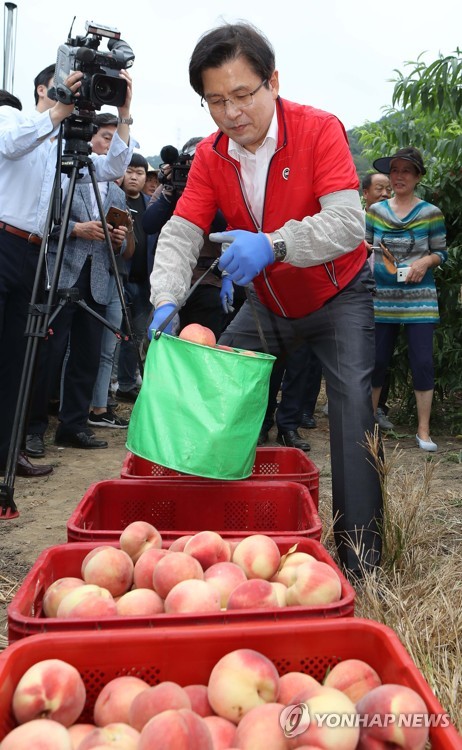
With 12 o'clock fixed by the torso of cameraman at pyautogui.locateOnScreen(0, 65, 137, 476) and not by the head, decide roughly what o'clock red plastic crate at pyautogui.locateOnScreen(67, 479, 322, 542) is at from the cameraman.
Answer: The red plastic crate is roughly at 1 o'clock from the cameraman.

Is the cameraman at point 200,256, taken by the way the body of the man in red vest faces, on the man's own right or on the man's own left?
on the man's own right

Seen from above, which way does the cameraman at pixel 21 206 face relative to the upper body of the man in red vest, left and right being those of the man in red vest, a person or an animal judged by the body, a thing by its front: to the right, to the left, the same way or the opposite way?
to the left

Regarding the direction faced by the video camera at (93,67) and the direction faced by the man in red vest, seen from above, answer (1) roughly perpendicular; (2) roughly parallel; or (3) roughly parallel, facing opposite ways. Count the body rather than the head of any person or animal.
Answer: roughly perpendicular

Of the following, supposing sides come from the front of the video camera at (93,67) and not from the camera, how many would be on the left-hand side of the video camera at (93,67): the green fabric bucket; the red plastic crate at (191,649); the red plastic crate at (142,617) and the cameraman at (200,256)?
1

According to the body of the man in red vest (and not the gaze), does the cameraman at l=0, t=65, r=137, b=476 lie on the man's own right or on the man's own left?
on the man's own right

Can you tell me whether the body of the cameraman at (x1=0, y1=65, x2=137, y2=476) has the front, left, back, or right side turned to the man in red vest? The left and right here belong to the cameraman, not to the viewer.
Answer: front

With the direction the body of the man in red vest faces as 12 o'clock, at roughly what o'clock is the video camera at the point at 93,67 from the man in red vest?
The video camera is roughly at 3 o'clock from the man in red vest.

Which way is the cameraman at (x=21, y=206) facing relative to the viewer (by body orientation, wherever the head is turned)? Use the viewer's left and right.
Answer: facing the viewer and to the right of the viewer

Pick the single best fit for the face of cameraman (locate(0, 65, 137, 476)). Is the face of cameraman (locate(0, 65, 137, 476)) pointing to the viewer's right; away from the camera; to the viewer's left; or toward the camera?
to the viewer's right

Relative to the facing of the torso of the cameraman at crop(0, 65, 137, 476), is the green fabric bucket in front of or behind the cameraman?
in front

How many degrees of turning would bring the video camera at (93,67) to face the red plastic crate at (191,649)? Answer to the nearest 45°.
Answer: approximately 45° to its right

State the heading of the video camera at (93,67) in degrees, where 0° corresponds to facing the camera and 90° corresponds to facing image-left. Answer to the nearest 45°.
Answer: approximately 315°

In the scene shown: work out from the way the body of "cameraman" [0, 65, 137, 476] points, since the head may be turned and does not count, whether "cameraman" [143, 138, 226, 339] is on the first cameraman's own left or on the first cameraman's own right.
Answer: on the first cameraman's own left
